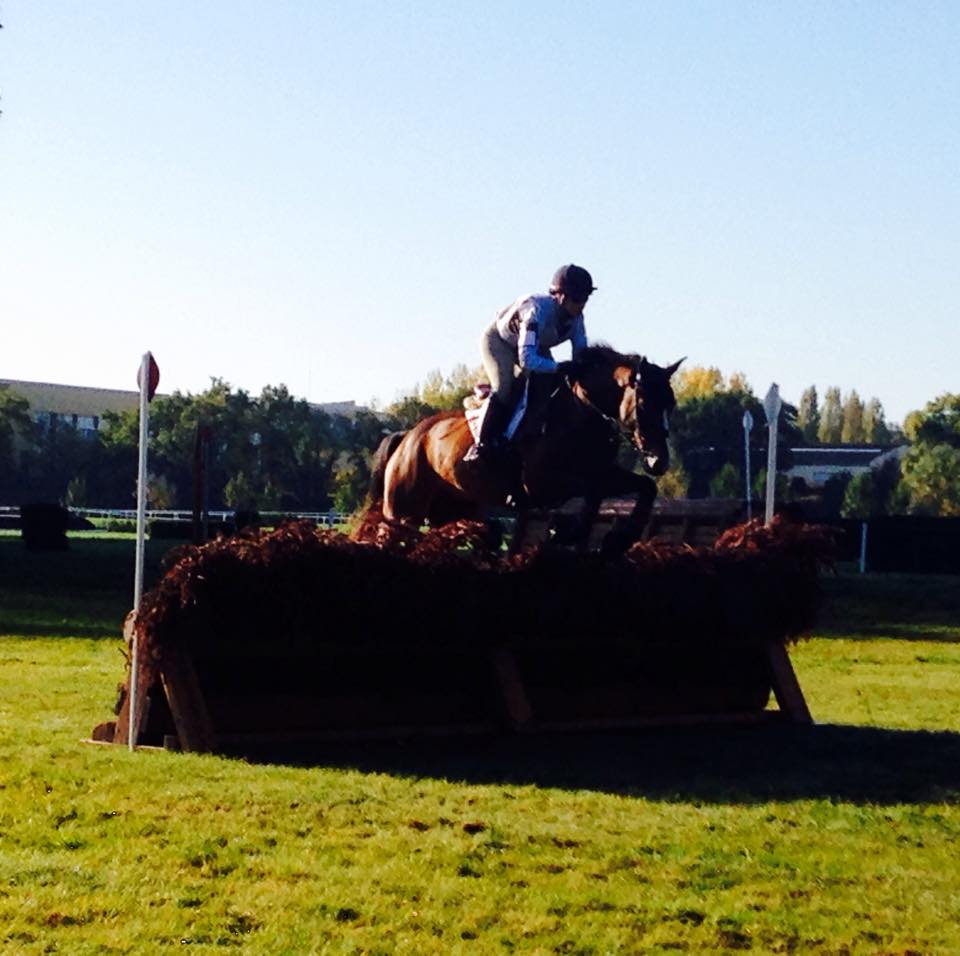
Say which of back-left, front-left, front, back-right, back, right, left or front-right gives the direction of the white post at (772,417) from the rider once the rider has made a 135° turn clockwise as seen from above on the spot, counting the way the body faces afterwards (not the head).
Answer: back

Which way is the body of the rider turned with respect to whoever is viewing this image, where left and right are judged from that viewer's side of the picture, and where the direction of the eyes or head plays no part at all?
facing the viewer and to the right of the viewer

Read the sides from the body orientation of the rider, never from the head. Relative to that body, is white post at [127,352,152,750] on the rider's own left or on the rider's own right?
on the rider's own right

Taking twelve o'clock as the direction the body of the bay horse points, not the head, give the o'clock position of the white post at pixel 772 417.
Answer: The white post is roughly at 10 o'clock from the bay horse.

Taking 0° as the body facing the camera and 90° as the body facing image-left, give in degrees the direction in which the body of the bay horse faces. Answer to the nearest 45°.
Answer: approximately 315°
